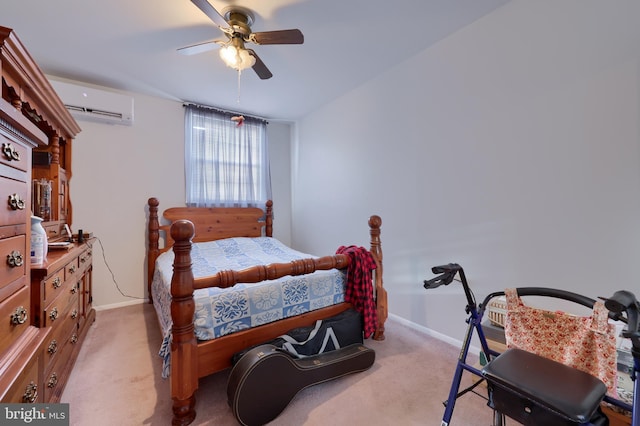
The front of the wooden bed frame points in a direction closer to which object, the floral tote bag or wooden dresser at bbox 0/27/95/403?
the floral tote bag

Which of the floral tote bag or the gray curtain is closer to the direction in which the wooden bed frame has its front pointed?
the floral tote bag

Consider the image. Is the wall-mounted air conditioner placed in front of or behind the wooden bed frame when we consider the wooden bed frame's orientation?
behind

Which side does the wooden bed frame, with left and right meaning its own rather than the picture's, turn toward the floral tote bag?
front

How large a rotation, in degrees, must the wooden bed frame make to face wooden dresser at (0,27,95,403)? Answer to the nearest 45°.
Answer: approximately 135° to its right
